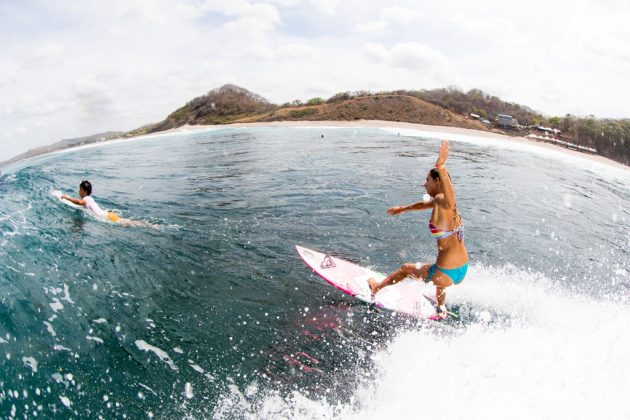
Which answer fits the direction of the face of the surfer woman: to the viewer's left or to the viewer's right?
to the viewer's left

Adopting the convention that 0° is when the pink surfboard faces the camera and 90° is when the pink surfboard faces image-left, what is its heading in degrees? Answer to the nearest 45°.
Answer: approximately 90°
